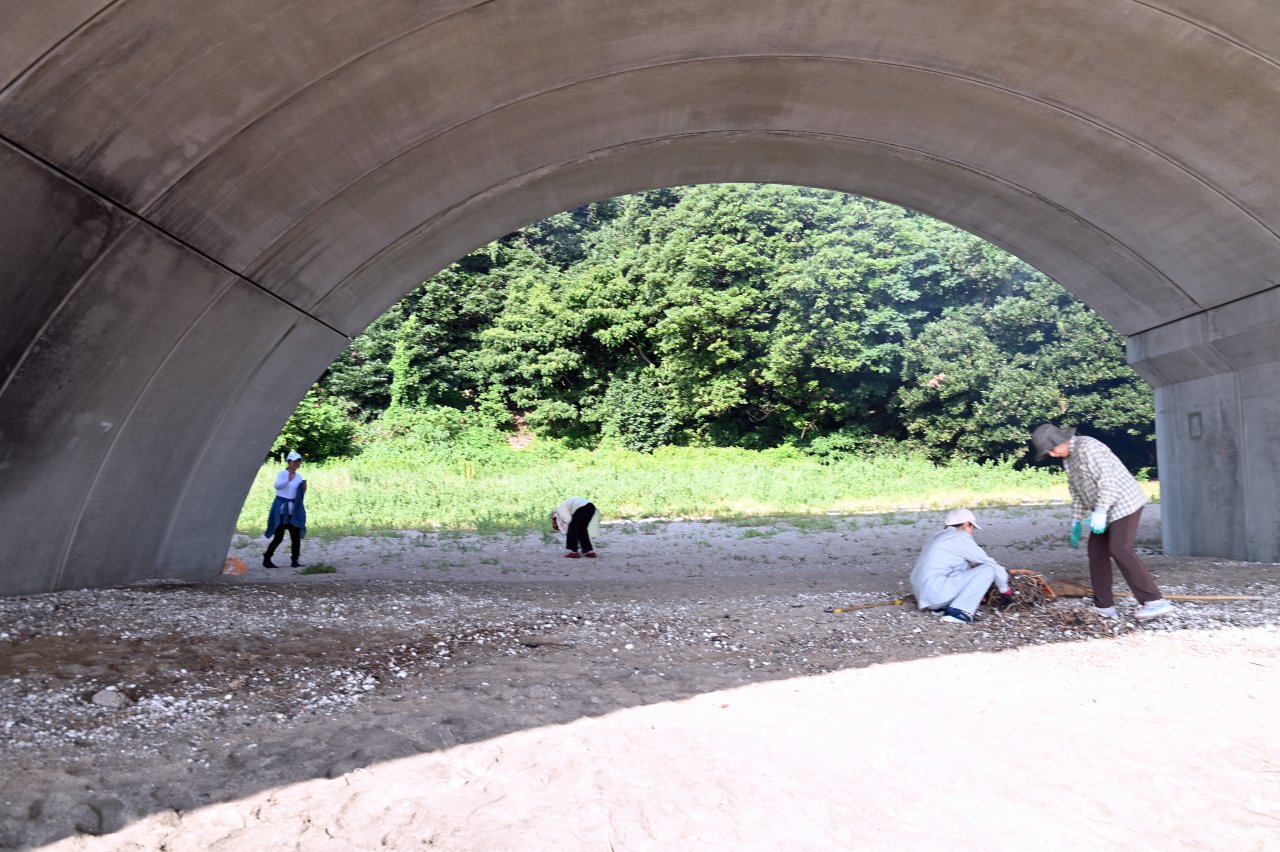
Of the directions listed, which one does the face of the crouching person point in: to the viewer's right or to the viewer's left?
to the viewer's right

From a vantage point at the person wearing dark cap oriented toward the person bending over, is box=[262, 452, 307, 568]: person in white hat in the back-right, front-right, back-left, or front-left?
front-left

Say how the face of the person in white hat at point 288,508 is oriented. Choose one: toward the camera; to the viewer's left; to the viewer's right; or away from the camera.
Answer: toward the camera

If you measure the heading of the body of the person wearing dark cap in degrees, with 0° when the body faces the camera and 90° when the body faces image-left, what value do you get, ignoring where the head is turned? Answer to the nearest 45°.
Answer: approximately 90°

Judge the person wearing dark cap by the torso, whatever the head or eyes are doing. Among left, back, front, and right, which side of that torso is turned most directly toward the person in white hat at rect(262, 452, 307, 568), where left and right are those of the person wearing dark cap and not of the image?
front

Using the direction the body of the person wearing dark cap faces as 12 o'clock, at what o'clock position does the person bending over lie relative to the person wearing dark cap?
The person bending over is roughly at 1 o'clock from the person wearing dark cap.

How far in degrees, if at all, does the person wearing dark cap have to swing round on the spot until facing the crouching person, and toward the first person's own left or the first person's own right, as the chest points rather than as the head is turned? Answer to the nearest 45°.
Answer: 0° — they already face them

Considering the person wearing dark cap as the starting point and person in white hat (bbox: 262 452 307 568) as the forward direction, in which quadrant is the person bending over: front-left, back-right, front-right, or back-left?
front-right
